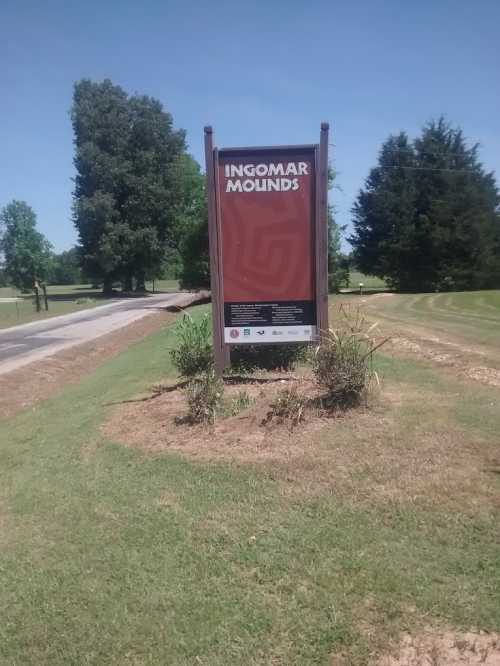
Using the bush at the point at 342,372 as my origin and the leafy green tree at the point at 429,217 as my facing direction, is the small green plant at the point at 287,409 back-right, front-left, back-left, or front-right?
back-left

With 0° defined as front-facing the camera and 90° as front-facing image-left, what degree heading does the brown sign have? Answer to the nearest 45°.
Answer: approximately 0°

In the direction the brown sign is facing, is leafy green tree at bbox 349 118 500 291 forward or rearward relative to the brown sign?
rearward

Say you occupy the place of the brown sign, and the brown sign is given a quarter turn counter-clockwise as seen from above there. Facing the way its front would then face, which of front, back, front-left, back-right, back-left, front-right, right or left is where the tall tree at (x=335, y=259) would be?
left
